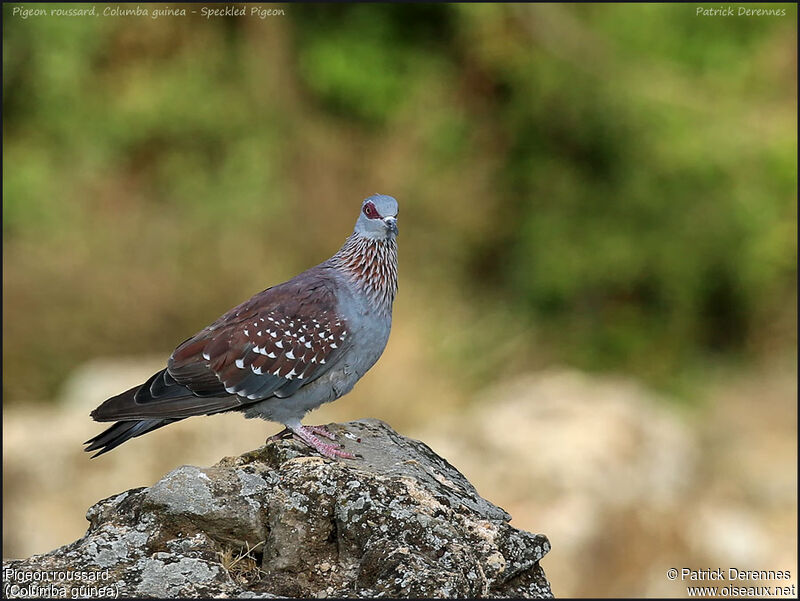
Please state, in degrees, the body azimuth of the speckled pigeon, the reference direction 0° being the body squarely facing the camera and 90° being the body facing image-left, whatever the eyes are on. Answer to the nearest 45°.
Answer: approximately 270°
